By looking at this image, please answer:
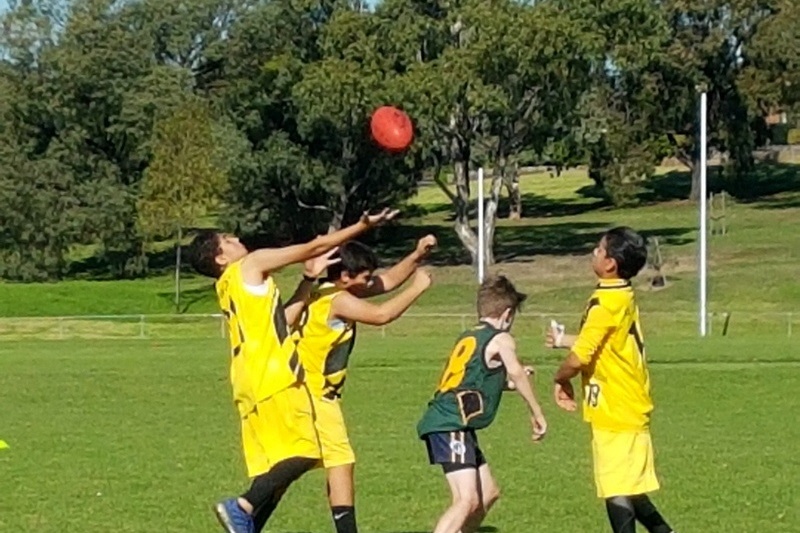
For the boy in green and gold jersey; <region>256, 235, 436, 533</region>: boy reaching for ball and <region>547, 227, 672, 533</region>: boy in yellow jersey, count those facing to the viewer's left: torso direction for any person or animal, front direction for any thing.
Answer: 1

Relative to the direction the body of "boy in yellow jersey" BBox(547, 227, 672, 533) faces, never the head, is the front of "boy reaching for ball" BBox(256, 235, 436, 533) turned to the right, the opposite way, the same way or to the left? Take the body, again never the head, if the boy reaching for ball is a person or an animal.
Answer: the opposite way

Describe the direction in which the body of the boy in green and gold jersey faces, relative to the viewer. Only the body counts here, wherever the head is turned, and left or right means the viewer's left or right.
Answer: facing away from the viewer and to the right of the viewer

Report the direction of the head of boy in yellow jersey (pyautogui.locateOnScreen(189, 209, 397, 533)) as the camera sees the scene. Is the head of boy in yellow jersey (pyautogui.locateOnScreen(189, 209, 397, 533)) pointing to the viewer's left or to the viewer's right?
to the viewer's right

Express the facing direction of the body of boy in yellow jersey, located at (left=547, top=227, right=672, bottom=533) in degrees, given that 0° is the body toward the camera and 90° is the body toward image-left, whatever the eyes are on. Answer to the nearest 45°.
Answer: approximately 90°

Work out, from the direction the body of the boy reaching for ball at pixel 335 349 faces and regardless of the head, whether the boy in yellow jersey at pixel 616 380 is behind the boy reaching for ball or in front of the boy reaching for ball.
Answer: in front

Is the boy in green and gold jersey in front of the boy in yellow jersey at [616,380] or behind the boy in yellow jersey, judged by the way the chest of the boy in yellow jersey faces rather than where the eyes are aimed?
in front

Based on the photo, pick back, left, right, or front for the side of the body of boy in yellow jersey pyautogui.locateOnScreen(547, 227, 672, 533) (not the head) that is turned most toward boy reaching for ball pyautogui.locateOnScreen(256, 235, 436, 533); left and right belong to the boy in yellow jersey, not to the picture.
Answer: front

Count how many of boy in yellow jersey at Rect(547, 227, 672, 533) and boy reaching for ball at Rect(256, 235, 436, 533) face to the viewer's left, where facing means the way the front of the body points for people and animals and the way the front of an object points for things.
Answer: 1

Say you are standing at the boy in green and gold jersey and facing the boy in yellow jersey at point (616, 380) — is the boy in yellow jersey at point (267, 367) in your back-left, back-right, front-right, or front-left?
back-right

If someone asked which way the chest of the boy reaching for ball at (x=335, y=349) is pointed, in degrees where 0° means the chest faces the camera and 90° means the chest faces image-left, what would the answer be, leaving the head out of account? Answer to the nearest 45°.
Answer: approximately 270°
